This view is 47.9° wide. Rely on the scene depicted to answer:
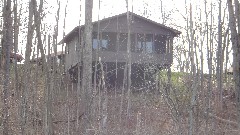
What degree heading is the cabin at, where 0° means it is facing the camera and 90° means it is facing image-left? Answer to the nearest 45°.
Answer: approximately 0°
